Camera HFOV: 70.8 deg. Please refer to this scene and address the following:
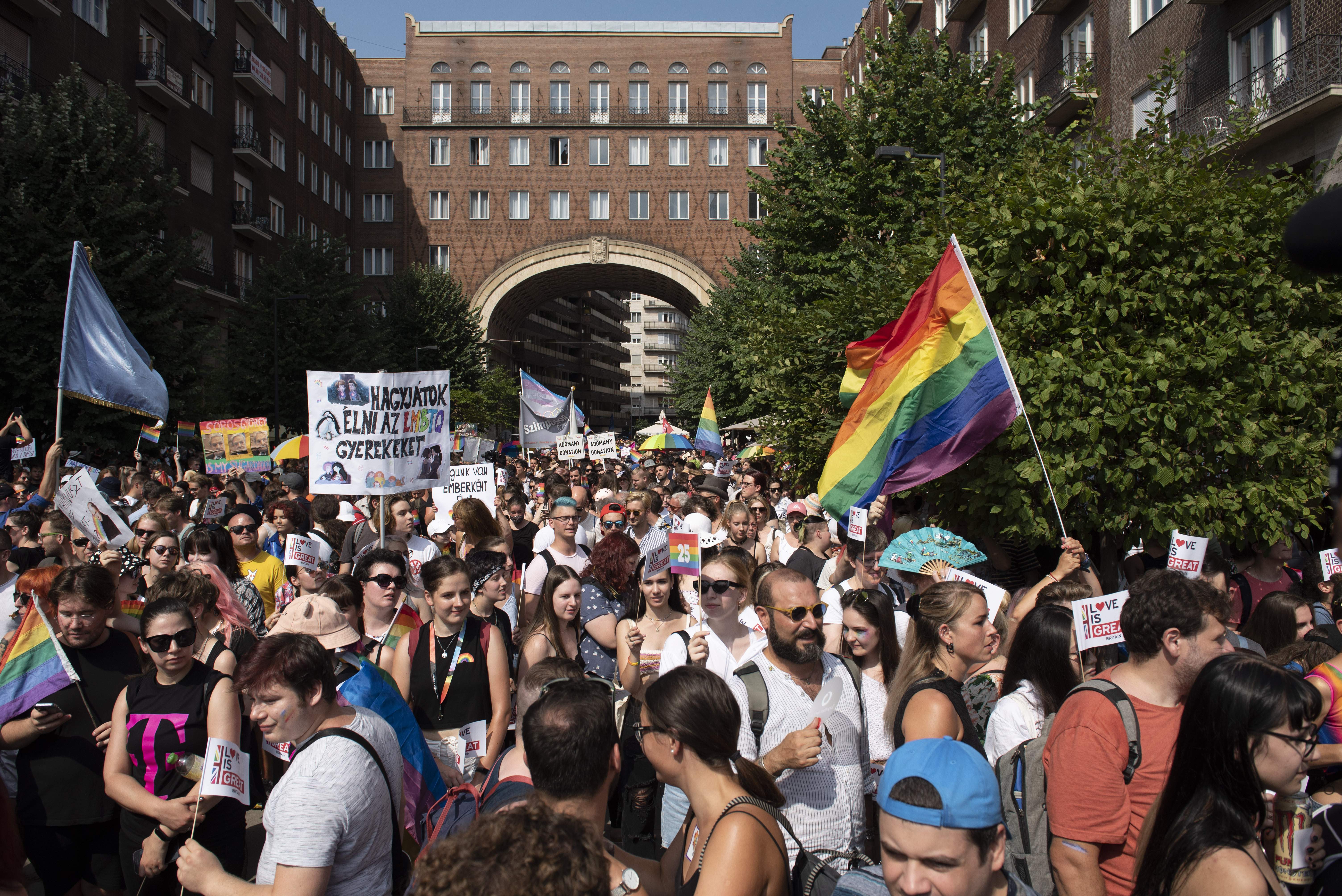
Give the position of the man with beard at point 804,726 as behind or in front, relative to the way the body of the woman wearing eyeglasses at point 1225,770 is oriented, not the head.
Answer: behind

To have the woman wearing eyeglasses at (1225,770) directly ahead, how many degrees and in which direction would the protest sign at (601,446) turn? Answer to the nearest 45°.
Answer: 0° — it already faces them

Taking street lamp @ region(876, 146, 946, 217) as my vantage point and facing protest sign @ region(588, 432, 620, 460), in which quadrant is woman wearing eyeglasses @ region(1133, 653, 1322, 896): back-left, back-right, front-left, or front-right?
back-left

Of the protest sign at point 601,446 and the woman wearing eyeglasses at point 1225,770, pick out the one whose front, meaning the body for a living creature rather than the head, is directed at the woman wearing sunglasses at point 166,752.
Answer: the protest sign

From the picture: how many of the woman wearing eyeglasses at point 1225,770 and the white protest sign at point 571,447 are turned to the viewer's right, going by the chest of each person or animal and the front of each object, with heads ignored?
1

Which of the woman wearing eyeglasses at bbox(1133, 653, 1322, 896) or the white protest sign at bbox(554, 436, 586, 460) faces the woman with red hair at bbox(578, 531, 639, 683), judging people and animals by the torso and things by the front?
the white protest sign

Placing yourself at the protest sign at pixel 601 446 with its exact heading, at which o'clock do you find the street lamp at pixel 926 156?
The street lamp is roughly at 10 o'clock from the protest sign.

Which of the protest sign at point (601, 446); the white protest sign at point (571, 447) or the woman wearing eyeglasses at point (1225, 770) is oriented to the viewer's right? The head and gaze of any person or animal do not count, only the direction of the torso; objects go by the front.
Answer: the woman wearing eyeglasses

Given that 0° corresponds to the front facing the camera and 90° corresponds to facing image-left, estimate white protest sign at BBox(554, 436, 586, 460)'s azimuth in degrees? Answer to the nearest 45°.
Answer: approximately 0°

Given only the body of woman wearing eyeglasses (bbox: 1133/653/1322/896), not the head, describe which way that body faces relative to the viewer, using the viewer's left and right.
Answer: facing to the right of the viewer
